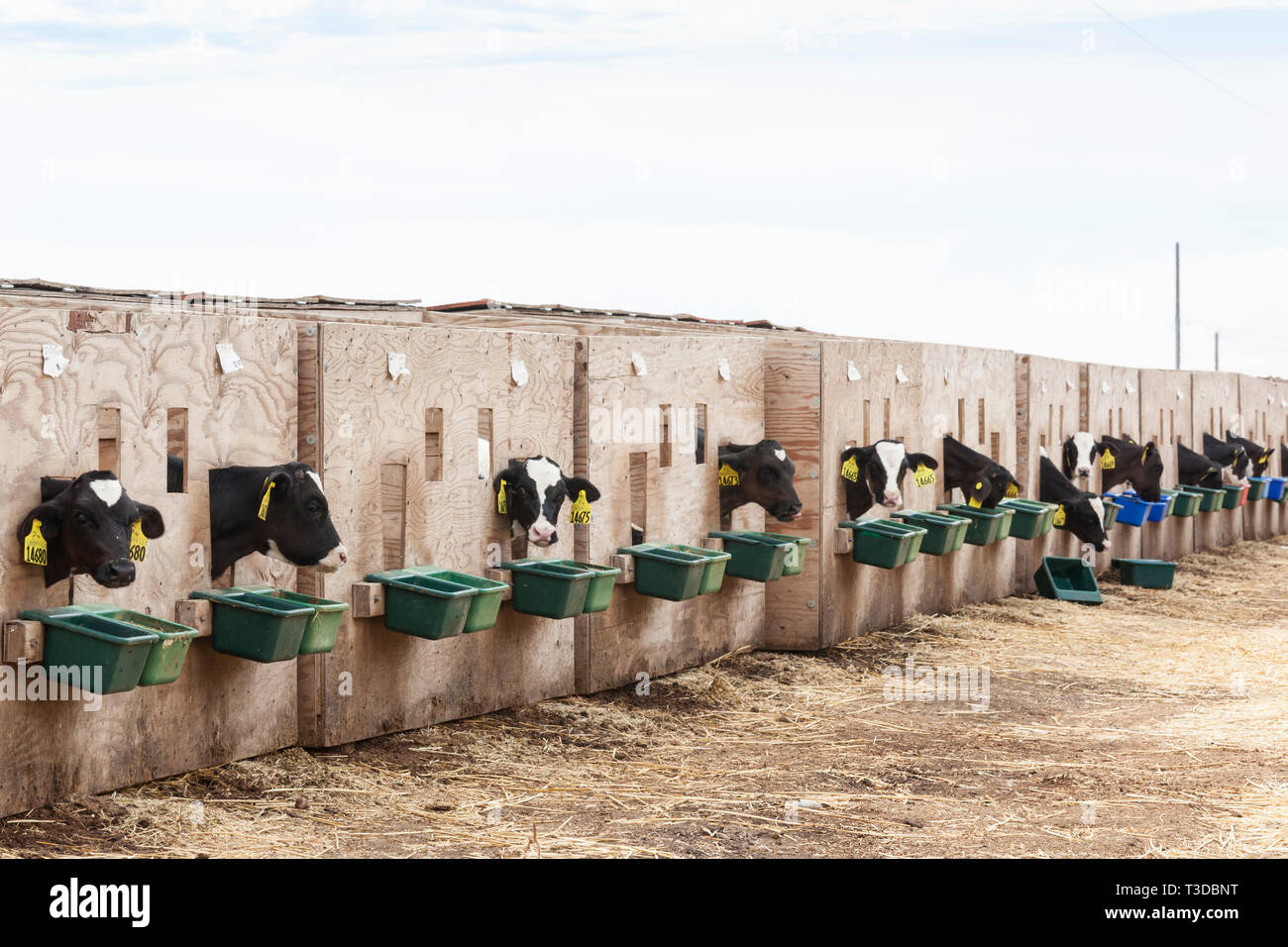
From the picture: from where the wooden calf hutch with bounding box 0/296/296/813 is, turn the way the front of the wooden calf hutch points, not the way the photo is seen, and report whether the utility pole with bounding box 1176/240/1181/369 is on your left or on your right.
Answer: on your left

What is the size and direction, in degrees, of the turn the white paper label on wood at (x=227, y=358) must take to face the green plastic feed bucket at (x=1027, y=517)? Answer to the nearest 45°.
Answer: approximately 90° to its left

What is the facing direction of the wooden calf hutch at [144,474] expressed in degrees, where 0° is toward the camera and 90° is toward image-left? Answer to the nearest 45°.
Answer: approximately 315°

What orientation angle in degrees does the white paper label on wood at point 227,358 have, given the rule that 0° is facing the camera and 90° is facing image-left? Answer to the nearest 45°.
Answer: approximately 315°

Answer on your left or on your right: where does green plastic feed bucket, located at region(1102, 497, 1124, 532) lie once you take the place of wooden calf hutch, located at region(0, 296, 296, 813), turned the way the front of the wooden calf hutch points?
on your left

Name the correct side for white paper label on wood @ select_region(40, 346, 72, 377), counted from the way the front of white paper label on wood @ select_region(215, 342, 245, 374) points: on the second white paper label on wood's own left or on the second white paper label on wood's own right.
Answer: on the second white paper label on wood's own right

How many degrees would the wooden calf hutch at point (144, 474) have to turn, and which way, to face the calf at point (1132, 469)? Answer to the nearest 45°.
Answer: approximately 90° to its left

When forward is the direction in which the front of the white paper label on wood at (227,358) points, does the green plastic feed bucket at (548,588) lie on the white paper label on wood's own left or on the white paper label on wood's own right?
on the white paper label on wood's own left
